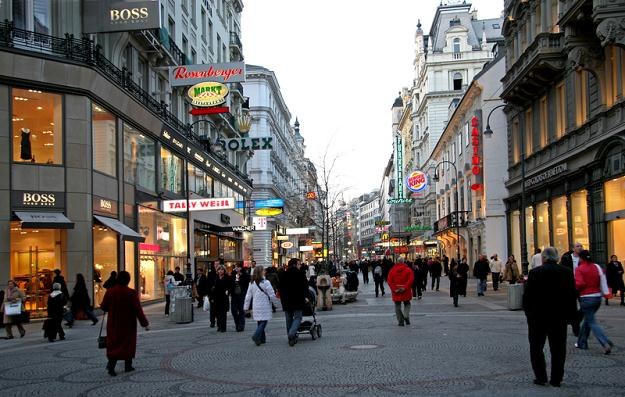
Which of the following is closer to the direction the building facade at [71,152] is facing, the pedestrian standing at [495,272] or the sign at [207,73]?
the pedestrian standing

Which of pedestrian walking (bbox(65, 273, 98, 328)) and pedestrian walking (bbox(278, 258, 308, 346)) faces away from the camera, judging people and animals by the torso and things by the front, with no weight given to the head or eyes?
pedestrian walking (bbox(278, 258, 308, 346))

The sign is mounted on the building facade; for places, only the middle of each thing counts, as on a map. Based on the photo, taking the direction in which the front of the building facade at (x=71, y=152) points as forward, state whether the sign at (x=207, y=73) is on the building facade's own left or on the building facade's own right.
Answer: on the building facade's own left

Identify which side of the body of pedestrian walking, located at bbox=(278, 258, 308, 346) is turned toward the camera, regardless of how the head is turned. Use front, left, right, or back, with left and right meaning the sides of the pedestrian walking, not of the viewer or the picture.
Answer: back
